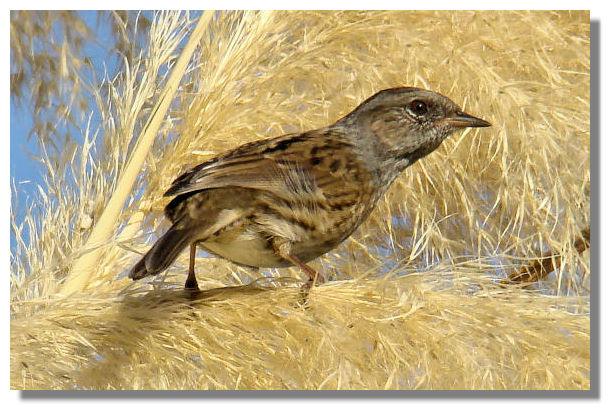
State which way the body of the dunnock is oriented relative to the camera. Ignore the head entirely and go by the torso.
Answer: to the viewer's right

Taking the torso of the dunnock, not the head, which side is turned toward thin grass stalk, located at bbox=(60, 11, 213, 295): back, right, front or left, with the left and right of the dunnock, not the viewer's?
back
